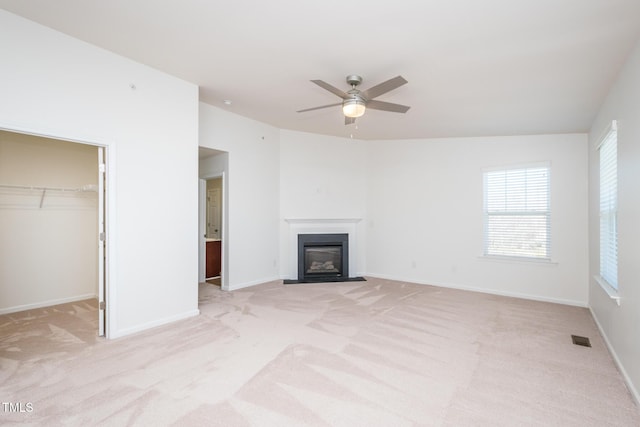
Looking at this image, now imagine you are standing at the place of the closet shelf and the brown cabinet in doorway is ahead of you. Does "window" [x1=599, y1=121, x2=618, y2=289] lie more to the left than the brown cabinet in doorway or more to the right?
right

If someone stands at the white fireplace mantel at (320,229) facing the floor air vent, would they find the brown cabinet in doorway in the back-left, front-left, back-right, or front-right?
back-right

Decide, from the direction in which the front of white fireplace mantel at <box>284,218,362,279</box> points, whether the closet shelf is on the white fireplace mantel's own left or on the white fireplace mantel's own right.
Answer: on the white fireplace mantel's own right

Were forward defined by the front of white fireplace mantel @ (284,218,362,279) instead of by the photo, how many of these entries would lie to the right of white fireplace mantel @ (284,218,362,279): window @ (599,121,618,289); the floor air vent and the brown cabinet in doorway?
1

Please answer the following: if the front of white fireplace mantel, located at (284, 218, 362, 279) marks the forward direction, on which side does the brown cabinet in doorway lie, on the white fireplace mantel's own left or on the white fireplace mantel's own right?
on the white fireplace mantel's own right

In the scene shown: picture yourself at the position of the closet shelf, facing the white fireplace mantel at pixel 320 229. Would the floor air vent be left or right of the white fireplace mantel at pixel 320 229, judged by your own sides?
right

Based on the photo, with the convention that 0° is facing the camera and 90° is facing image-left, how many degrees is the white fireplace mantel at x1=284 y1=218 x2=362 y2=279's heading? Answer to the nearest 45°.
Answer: approximately 0°

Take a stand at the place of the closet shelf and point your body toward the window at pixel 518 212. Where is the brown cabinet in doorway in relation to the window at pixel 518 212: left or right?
left

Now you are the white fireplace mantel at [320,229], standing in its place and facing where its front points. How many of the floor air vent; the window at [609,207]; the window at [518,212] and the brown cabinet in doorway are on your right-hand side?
1

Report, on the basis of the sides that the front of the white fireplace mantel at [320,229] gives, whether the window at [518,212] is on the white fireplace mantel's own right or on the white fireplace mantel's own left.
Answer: on the white fireplace mantel's own left

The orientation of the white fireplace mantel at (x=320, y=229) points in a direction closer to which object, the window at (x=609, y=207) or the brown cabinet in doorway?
the window

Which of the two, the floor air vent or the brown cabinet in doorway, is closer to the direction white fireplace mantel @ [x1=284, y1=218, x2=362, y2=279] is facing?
the floor air vent

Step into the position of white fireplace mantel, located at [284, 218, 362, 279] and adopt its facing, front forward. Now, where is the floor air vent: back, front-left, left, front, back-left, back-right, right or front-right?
front-left
